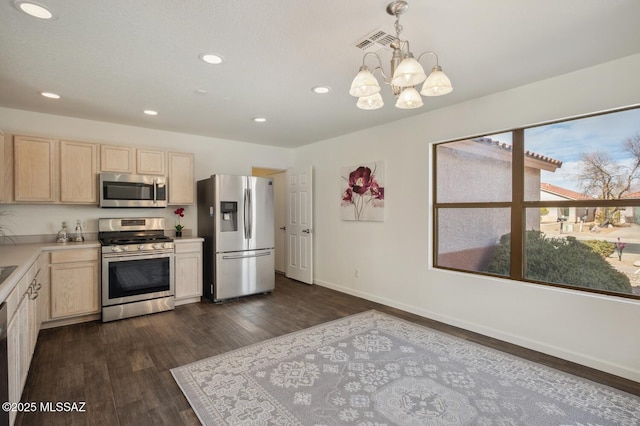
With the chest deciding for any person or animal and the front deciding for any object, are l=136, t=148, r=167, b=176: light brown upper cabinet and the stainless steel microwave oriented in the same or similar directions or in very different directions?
same or similar directions

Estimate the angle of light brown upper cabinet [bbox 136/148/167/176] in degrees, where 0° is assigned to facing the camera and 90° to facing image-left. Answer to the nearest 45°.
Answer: approximately 0°

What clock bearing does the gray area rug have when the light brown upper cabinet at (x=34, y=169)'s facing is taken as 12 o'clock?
The gray area rug is roughly at 11 o'clock from the light brown upper cabinet.

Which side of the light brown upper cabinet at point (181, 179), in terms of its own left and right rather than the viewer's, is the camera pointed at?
front

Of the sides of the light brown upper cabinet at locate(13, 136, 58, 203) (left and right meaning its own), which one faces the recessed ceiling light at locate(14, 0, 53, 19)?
front

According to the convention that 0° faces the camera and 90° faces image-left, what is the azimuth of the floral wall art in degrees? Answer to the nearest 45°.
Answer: approximately 45°

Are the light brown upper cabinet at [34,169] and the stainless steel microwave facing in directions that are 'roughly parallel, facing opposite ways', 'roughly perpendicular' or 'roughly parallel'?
roughly parallel

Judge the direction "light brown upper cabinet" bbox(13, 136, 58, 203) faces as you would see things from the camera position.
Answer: facing the viewer

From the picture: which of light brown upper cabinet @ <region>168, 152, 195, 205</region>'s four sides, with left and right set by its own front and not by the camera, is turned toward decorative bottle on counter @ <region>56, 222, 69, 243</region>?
right

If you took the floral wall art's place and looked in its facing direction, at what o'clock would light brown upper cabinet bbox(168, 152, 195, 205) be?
The light brown upper cabinet is roughly at 1 o'clock from the floral wall art.

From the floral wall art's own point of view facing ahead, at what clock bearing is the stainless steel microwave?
The stainless steel microwave is roughly at 1 o'clock from the floral wall art.

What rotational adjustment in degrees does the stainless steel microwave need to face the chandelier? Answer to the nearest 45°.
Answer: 0° — it already faces it
